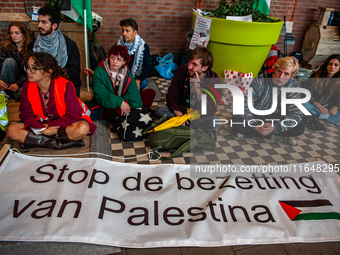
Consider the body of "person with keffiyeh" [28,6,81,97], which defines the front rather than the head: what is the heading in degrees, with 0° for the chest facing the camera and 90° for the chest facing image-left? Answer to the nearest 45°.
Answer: approximately 45°

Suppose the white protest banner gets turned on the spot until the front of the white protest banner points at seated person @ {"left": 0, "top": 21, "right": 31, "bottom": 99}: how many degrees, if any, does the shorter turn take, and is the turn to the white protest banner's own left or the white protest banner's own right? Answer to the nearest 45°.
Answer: approximately 135° to the white protest banner's own right

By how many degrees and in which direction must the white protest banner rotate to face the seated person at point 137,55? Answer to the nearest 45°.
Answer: approximately 180°

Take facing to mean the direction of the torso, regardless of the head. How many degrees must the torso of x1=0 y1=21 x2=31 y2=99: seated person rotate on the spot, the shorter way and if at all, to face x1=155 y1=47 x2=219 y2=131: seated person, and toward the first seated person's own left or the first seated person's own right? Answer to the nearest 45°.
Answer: approximately 90° to the first seated person's own left

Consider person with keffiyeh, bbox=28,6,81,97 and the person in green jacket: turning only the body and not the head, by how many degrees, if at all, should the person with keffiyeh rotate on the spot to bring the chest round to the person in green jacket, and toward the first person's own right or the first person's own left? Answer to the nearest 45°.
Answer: approximately 90° to the first person's own left

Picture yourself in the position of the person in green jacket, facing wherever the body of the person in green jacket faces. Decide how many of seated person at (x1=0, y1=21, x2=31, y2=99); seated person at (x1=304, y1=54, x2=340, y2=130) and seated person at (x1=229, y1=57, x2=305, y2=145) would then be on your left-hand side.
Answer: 2

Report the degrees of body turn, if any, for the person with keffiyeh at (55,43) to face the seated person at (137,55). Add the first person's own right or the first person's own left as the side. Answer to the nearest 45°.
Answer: approximately 135° to the first person's own left
